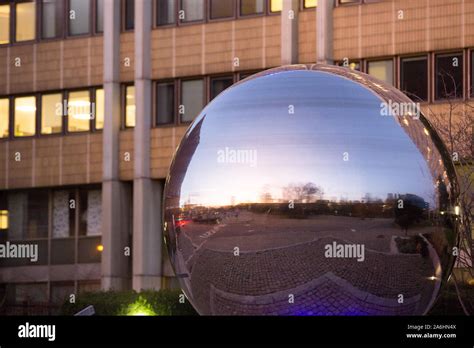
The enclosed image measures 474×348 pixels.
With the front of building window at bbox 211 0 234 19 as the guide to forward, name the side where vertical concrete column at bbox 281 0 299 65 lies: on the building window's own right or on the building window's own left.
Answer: on the building window's own left

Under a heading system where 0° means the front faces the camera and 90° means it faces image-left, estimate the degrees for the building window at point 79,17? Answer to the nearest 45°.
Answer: approximately 0°

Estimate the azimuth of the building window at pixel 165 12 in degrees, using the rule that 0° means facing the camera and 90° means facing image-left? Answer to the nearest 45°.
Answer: approximately 0°

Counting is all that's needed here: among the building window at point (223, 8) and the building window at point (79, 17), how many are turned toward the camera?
2

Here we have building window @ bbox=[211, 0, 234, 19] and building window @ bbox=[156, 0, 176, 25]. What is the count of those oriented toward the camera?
2

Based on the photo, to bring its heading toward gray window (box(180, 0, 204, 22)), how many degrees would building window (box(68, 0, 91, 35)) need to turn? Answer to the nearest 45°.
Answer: approximately 45° to its left
